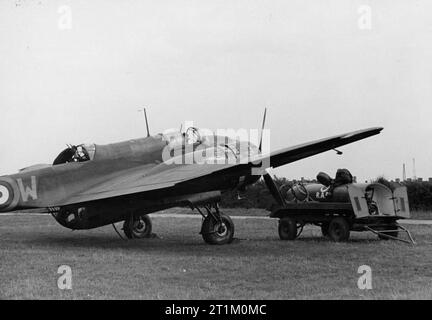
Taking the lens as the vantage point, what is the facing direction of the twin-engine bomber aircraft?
facing away from the viewer and to the right of the viewer

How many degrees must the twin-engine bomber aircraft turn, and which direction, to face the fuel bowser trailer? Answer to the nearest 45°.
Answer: approximately 45° to its right
